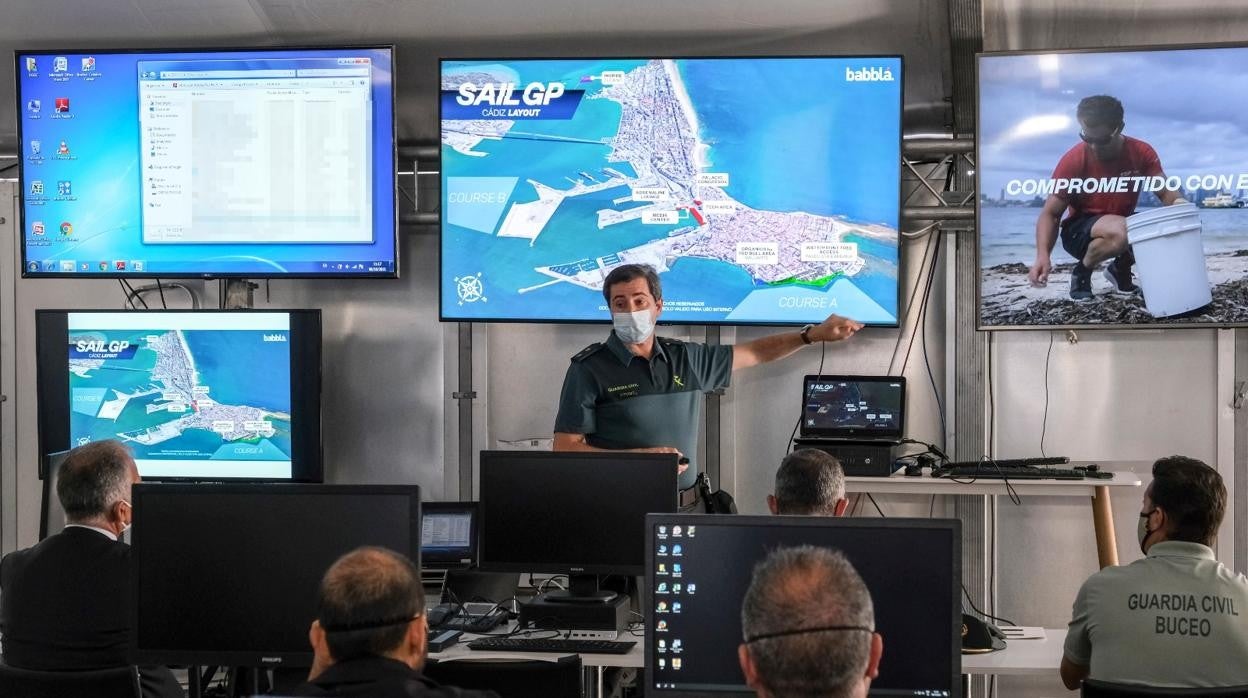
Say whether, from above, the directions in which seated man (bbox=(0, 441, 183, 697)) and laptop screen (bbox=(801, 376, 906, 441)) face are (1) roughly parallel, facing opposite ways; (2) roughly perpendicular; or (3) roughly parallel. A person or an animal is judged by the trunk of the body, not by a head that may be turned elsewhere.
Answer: roughly parallel, facing opposite ways

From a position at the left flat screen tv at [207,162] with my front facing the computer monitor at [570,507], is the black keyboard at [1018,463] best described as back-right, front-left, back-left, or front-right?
front-left

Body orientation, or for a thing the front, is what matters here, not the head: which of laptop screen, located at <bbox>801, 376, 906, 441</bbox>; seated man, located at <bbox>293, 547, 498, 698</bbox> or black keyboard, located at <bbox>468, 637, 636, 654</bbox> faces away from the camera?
the seated man

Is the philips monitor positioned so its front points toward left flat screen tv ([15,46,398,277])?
no

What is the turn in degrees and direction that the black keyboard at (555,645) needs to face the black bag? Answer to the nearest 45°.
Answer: approximately 135° to its left

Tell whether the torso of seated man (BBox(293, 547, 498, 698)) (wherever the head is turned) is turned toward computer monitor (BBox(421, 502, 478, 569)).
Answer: yes

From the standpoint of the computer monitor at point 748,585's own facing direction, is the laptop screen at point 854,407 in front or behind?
behind

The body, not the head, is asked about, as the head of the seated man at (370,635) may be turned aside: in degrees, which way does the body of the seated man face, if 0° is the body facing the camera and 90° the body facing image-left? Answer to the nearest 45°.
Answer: approximately 180°

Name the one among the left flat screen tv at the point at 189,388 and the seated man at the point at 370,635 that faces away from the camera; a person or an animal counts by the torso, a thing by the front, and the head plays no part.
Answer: the seated man

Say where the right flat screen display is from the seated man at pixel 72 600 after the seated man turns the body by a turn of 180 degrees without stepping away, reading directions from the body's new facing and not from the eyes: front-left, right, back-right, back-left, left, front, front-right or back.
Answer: back-left

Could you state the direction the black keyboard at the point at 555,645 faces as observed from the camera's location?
facing the viewer

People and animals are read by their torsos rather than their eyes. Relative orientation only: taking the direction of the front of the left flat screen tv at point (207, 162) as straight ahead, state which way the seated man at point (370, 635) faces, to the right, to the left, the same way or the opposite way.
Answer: the opposite way

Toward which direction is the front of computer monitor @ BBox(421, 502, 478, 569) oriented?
toward the camera

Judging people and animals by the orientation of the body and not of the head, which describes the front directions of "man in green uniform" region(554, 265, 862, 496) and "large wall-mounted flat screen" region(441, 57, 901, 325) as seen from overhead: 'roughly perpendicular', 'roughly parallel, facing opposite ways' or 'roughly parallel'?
roughly parallel

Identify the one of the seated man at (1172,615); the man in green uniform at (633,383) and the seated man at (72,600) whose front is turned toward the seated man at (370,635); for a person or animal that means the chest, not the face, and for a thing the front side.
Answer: the man in green uniform

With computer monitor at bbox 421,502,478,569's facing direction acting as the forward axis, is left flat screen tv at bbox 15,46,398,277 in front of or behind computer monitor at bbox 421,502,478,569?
behind

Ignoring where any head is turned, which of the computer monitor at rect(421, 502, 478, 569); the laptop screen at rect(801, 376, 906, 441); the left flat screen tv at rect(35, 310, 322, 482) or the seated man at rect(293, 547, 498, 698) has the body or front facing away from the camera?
the seated man

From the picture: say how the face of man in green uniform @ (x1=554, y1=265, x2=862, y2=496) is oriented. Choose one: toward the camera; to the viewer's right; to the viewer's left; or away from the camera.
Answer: toward the camera

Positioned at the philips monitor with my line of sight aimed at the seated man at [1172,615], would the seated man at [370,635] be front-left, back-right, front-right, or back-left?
front-right

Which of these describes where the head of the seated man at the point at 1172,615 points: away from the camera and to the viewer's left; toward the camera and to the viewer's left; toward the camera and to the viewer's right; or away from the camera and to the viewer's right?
away from the camera and to the viewer's left

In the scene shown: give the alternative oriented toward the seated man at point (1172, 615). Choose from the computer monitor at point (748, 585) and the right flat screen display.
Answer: the right flat screen display

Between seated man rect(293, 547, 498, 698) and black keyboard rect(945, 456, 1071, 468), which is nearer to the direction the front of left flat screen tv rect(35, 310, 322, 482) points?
the seated man

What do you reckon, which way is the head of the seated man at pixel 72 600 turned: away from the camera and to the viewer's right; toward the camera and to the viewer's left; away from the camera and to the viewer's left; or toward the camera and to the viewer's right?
away from the camera and to the viewer's right
